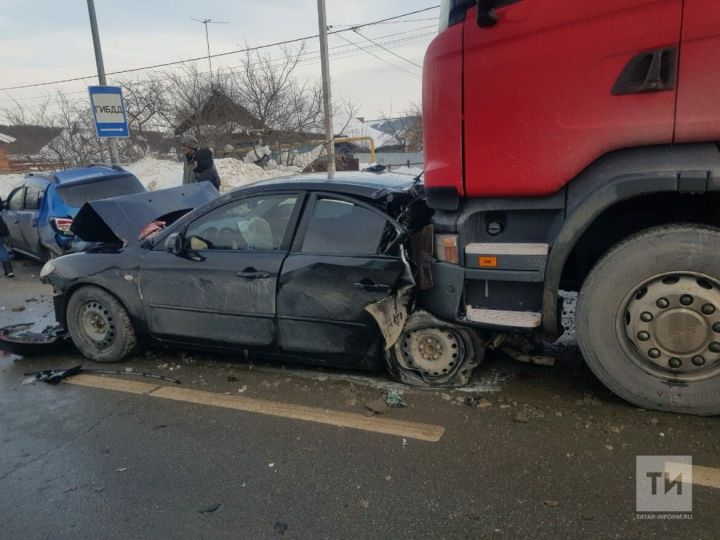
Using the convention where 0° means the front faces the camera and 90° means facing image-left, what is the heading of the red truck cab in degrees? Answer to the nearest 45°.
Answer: approximately 90°

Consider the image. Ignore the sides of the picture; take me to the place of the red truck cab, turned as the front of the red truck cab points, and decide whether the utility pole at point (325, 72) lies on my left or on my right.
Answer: on my right

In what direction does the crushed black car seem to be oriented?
to the viewer's left

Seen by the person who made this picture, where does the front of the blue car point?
facing away from the viewer and to the left of the viewer

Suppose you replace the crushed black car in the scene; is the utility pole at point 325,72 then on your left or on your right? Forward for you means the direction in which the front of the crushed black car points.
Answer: on your right

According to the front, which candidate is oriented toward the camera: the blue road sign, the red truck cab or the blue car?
the blue road sign

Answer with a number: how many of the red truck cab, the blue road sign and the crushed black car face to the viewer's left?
2

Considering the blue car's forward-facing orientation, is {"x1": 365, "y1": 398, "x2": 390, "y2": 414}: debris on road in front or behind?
behind

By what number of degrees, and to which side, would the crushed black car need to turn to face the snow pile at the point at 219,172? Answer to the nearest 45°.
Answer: approximately 90° to its right

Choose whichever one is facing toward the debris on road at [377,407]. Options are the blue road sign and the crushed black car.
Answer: the blue road sign

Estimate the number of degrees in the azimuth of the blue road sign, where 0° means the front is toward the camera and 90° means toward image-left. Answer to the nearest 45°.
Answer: approximately 0°

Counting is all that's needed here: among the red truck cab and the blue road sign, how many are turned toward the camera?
1

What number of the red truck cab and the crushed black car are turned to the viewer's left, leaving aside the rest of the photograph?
2

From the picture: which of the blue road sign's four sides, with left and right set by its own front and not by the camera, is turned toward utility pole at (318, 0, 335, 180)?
left
